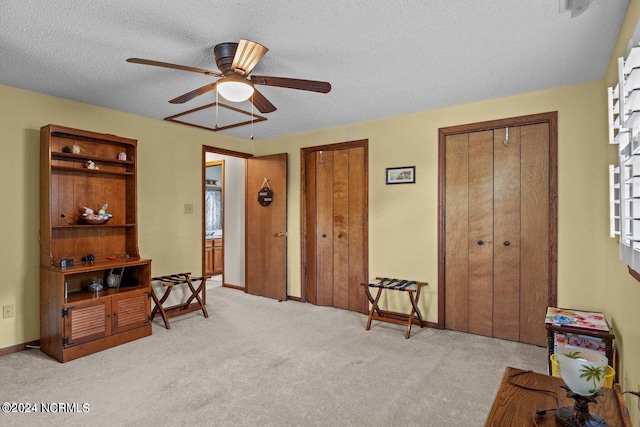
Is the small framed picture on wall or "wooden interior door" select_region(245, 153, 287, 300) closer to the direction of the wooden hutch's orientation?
the small framed picture on wall

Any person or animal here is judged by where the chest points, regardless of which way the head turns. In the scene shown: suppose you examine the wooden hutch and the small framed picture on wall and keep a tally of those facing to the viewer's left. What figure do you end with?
0

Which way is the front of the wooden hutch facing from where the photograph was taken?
facing the viewer and to the right of the viewer

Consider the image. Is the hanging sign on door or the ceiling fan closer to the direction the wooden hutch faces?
the ceiling fan

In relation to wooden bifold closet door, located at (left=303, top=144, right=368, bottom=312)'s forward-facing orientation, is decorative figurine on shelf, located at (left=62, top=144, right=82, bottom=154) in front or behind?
in front

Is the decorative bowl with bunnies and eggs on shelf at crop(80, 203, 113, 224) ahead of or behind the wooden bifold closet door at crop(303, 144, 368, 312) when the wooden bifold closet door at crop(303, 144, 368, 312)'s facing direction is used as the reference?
ahead

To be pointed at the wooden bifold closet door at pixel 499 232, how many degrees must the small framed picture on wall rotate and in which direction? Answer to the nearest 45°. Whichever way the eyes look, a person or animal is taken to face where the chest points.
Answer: approximately 90° to its left

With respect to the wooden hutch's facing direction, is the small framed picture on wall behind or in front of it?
in front

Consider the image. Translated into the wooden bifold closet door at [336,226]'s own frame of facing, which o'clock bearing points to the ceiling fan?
The ceiling fan is roughly at 11 o'clock from the wooden bifold closet door.

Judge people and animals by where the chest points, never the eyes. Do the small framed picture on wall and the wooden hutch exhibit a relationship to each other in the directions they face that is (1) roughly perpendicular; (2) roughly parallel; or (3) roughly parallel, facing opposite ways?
roughly perpendicular

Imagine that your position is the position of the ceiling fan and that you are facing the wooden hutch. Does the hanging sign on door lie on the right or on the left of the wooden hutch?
right

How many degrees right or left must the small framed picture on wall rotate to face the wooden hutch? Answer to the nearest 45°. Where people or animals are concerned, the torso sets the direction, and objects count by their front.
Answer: approximately 45° to its right

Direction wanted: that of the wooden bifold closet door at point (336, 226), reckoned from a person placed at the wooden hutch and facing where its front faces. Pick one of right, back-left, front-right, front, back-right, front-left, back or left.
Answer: front-left

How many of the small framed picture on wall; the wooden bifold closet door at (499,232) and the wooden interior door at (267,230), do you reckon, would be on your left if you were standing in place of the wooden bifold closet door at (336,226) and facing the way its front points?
2

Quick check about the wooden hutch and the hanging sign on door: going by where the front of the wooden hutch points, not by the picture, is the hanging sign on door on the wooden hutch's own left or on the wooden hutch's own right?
on the wooden hutch's own left

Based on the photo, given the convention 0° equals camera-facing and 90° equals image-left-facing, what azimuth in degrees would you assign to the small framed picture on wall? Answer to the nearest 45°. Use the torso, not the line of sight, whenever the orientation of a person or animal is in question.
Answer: approximately 0°

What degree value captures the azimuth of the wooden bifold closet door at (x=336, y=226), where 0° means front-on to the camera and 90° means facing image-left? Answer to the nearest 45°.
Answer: approximately 45°
